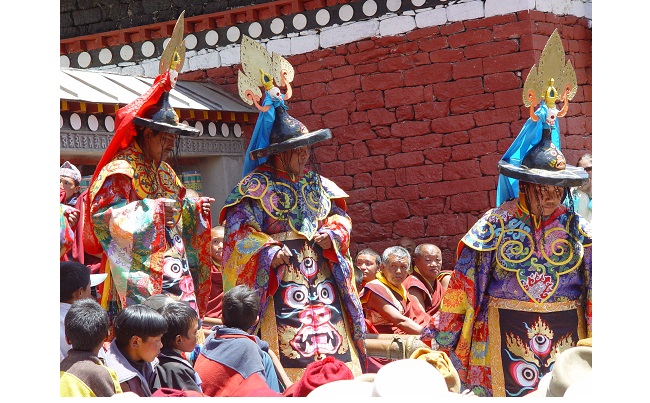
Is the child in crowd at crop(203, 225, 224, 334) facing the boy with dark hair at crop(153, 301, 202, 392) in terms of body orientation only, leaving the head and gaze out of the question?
yes

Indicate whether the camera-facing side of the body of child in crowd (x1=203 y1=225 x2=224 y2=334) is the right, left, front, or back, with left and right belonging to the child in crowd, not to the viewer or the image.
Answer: front

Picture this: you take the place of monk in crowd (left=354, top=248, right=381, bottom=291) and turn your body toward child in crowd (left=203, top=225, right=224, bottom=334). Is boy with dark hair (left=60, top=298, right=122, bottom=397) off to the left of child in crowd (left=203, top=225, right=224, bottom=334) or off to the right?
left

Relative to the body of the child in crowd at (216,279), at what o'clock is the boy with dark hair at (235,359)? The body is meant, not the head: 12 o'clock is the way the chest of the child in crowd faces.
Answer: The boy with dark hair is roughly at 12 o'clock from the child in crowd.
